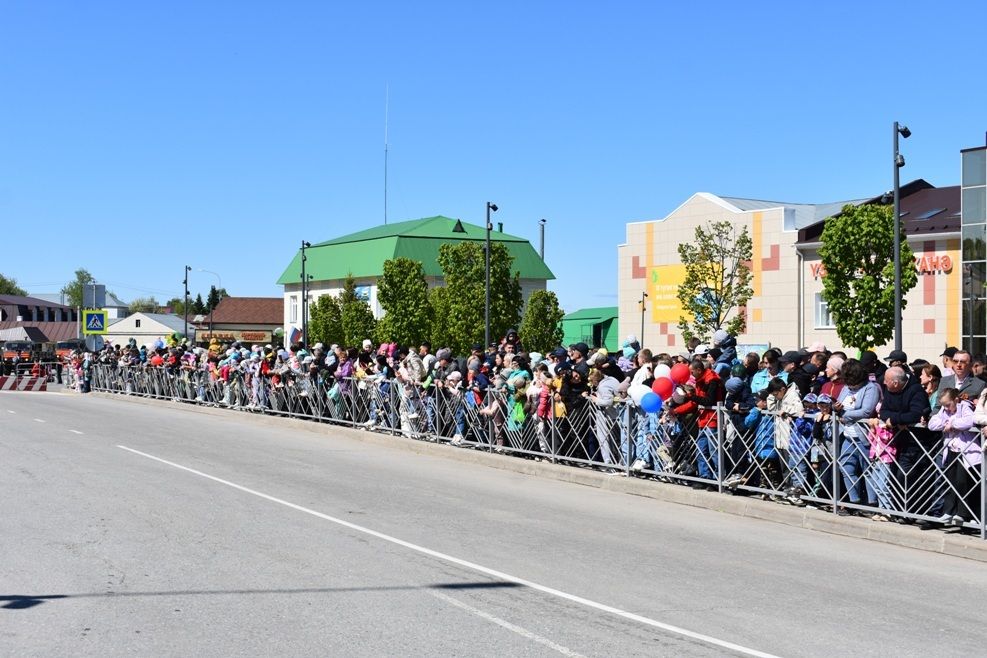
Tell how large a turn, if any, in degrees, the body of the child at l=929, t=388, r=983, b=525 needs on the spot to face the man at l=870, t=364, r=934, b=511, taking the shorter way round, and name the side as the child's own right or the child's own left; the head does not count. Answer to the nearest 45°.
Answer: approximately 90° to the child's own right

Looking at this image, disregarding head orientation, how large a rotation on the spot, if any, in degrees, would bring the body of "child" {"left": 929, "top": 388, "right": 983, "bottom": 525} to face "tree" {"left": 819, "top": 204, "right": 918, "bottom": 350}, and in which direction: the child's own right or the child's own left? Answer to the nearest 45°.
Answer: approximately 135° to the child's own right

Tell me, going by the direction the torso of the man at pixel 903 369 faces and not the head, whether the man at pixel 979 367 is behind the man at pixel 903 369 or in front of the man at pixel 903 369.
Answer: behind

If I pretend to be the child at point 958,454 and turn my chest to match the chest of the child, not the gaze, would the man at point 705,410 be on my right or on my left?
on my right

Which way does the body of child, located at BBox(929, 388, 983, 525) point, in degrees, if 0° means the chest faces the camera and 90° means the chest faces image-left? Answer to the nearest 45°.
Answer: approximately 45°

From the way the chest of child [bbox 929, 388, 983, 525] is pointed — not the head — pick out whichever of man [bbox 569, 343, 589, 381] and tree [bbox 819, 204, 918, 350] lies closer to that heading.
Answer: the man

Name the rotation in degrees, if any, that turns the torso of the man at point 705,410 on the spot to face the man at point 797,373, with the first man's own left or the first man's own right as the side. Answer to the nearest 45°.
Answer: approximately 180°

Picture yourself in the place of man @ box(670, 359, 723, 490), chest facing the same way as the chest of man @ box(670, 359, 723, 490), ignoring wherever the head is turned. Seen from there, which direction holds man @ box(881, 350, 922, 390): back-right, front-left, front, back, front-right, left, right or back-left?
back-left

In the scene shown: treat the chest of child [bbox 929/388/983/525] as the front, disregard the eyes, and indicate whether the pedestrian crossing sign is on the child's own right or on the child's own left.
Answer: on the child's own right

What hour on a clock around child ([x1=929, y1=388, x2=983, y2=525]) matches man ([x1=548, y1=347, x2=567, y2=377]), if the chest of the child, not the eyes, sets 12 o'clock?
The man is roughly at 3 o'clock from the child.

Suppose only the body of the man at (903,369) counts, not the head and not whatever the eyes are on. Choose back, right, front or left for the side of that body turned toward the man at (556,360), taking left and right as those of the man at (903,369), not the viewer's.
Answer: right
